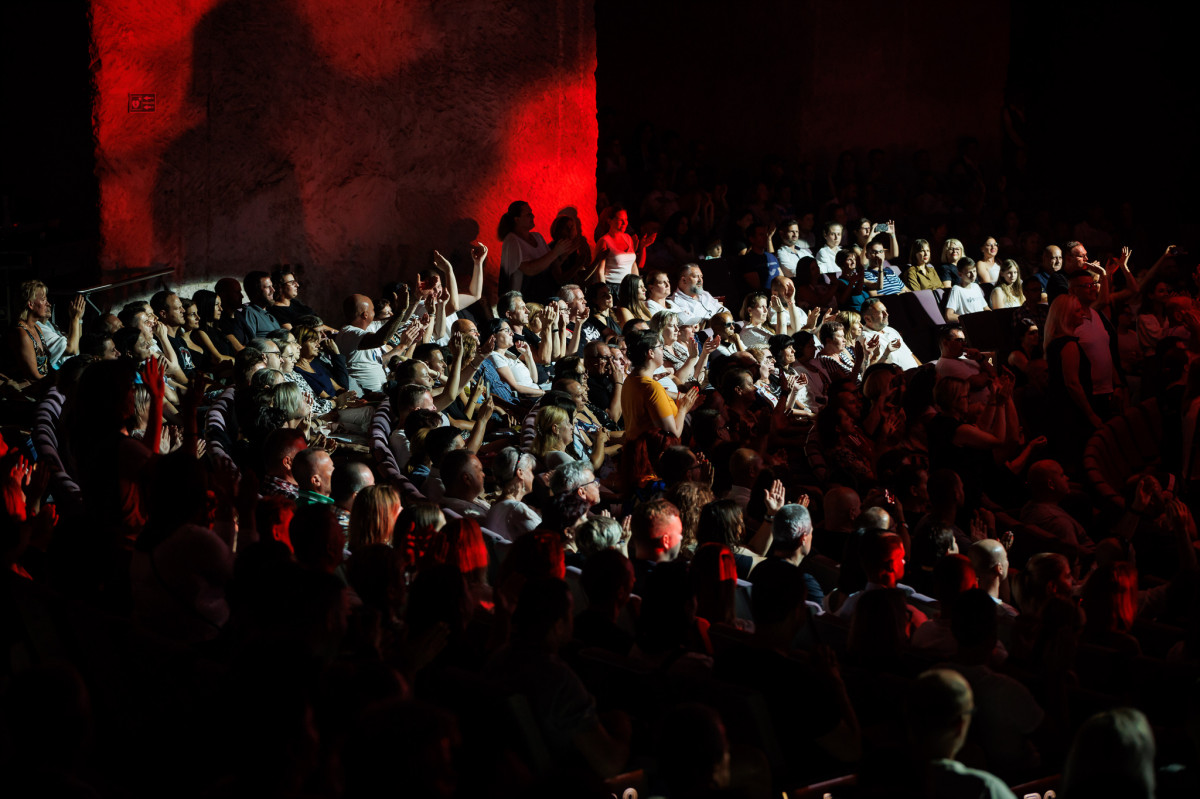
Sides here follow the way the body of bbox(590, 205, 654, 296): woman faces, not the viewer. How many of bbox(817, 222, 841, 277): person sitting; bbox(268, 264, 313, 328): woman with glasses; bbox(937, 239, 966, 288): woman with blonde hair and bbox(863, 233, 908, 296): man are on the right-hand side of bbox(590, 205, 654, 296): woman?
1

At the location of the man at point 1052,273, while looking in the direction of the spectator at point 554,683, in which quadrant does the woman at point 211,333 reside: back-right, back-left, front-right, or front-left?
front-right

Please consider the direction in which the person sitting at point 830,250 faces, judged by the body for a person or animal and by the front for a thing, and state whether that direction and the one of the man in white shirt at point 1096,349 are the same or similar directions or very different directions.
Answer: same or similar directions

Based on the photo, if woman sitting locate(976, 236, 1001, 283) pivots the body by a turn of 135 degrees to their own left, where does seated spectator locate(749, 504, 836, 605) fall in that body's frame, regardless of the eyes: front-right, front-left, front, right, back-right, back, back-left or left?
back

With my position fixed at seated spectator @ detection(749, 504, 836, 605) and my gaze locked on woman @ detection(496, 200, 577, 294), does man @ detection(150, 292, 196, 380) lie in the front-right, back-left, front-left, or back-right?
front-left

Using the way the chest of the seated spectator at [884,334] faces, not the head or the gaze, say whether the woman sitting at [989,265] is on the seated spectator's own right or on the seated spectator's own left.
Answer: on the seated spectator's own left

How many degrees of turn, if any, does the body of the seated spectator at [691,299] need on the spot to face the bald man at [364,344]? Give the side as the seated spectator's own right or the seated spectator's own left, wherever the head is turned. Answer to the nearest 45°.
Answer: approximately 90° to the seated spectator's own right

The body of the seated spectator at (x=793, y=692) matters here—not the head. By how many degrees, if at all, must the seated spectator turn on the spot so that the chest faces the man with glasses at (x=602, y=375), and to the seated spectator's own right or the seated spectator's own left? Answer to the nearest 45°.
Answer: approximately 45° to the seated spectator's own left
